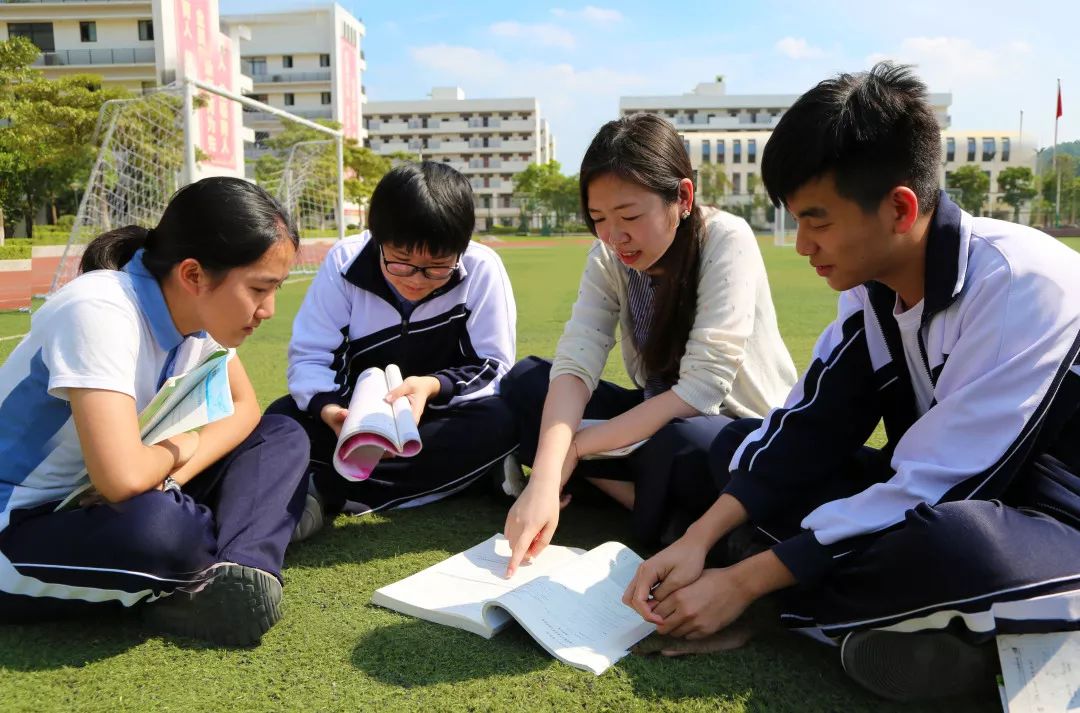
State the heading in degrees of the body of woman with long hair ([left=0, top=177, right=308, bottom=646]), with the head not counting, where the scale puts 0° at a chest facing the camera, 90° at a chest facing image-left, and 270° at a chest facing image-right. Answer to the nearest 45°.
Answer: approximately 270°

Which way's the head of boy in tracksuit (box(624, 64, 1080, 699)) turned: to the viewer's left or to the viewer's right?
to the viewer's left

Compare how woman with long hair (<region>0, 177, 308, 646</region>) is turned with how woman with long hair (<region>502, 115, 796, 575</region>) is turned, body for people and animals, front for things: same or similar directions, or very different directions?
very different directions

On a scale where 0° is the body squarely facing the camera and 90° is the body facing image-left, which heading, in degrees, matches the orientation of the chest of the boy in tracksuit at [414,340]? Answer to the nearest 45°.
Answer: approximately 0°

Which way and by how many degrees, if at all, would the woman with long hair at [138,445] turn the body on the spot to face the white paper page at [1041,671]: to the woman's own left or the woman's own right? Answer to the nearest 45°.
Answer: approximately 45° to the woman's own right

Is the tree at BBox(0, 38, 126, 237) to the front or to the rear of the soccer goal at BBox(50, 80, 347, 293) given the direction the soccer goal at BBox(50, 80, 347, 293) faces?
to the rear

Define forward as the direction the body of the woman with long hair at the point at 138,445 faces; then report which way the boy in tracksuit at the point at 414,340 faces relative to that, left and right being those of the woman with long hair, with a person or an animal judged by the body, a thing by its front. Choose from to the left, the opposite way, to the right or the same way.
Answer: to the right

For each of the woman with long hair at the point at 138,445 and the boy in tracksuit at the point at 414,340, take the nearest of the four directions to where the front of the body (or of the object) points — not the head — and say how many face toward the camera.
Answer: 1
